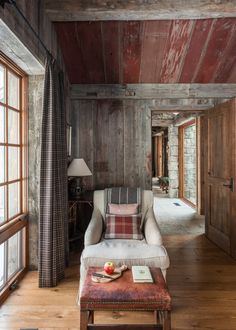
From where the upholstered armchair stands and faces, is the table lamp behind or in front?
behind

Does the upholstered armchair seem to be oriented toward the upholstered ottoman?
yes

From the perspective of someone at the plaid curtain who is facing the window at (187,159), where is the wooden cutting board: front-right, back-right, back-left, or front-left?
back-right

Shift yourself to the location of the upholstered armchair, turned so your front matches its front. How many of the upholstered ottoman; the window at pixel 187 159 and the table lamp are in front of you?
1

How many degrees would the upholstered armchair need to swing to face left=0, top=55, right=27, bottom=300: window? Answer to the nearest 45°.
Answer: approximately 90° to its right

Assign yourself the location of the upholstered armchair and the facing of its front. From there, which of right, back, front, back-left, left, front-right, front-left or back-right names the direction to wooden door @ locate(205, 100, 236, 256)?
back-left

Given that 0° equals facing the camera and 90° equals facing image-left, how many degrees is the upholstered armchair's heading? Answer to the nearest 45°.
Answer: approximately 0°
